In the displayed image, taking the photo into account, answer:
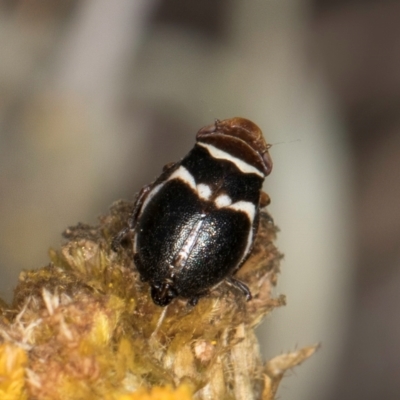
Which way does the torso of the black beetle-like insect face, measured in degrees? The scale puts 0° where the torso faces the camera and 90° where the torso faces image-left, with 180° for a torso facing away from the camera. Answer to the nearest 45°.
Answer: approximately 225°
